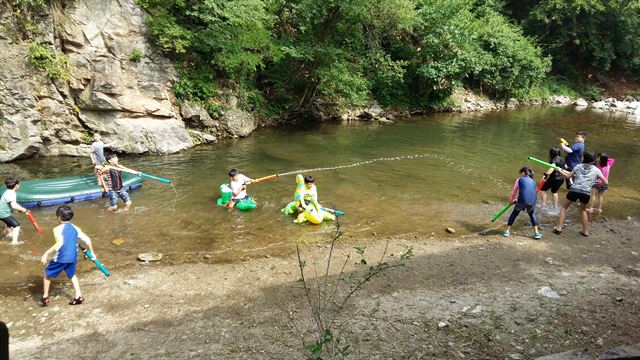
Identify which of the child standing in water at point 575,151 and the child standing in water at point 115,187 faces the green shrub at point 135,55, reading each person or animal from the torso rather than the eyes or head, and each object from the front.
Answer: the child standing in water at point 575,151

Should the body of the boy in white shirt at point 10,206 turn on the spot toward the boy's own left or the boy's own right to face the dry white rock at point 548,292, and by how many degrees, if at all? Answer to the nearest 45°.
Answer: approximately 45° to the boy's own right

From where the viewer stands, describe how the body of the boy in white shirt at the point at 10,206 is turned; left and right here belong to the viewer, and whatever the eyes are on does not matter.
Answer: facing to the right of the viewer

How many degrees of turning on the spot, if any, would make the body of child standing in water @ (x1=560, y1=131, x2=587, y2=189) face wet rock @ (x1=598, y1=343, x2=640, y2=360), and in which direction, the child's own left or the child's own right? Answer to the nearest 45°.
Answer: approximately 90° to the child's own left

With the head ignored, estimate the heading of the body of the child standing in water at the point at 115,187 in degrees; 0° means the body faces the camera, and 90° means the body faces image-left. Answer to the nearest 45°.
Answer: approximately 315°

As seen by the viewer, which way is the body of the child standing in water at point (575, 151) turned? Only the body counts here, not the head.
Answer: to the viewer's left
